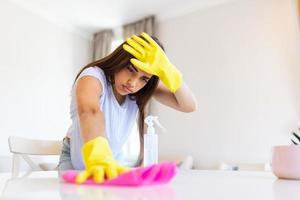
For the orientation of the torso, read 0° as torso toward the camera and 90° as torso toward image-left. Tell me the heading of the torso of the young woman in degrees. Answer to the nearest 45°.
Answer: approximately 315°

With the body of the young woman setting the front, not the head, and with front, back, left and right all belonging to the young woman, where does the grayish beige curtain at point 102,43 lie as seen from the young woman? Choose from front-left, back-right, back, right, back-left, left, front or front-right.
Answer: back-left

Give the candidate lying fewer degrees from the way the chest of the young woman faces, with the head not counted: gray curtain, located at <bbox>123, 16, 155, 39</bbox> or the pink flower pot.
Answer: the pink flower pot

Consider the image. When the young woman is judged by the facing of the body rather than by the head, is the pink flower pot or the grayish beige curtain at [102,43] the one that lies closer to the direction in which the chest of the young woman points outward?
the pink flower pot

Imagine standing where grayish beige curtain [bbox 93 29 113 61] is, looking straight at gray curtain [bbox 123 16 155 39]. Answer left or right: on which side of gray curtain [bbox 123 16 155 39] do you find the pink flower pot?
right
